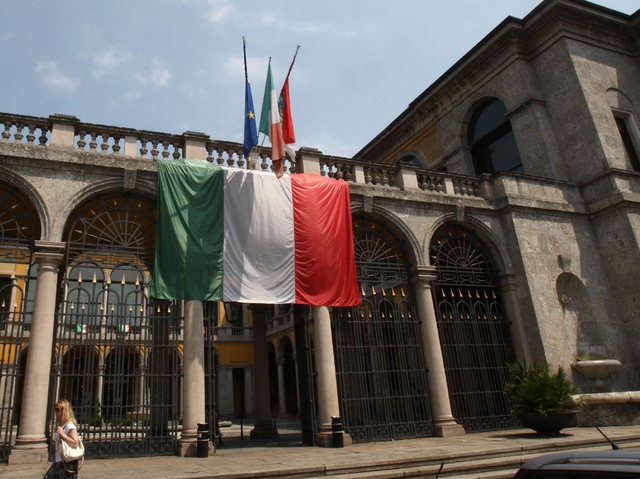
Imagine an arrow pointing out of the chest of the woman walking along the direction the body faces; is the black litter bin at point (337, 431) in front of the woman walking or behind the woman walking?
behind

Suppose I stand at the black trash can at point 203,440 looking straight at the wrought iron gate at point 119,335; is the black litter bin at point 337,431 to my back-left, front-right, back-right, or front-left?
back-right
